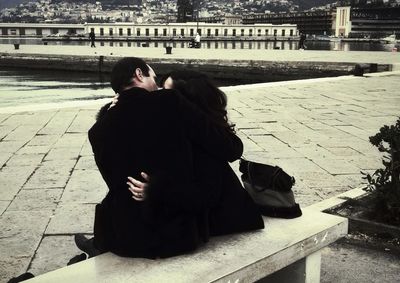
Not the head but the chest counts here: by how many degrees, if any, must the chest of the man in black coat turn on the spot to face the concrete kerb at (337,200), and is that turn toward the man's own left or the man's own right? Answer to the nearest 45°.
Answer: approximately 45° to the man's own right

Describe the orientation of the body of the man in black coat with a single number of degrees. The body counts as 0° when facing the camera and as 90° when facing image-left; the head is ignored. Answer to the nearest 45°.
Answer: approximately 180°

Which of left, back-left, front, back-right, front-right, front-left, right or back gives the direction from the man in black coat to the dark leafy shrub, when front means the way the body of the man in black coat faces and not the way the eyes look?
front-right

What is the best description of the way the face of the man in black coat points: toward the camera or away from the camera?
away from the camera

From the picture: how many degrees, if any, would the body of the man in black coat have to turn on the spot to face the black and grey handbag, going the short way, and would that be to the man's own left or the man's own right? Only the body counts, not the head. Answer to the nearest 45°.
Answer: approximately 45° to the man's own right
